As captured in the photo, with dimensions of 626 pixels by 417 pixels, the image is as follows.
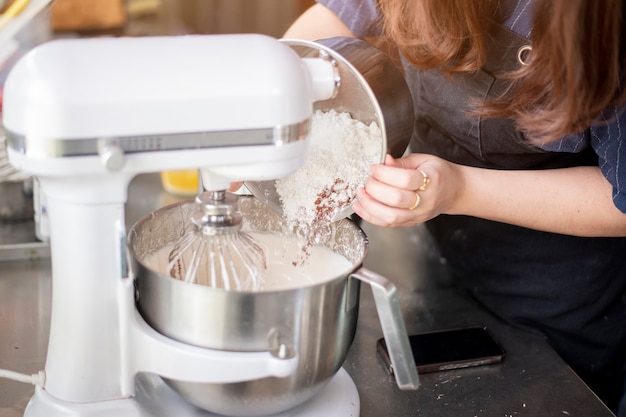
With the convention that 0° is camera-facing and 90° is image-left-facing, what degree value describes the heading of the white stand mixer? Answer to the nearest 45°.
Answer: approximately 270°

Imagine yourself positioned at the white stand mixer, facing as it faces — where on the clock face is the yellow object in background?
The yellow object in background is roughly at 9 o'clock from the white stand mixer.

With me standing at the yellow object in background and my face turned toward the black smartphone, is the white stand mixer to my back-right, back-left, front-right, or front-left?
front-right
